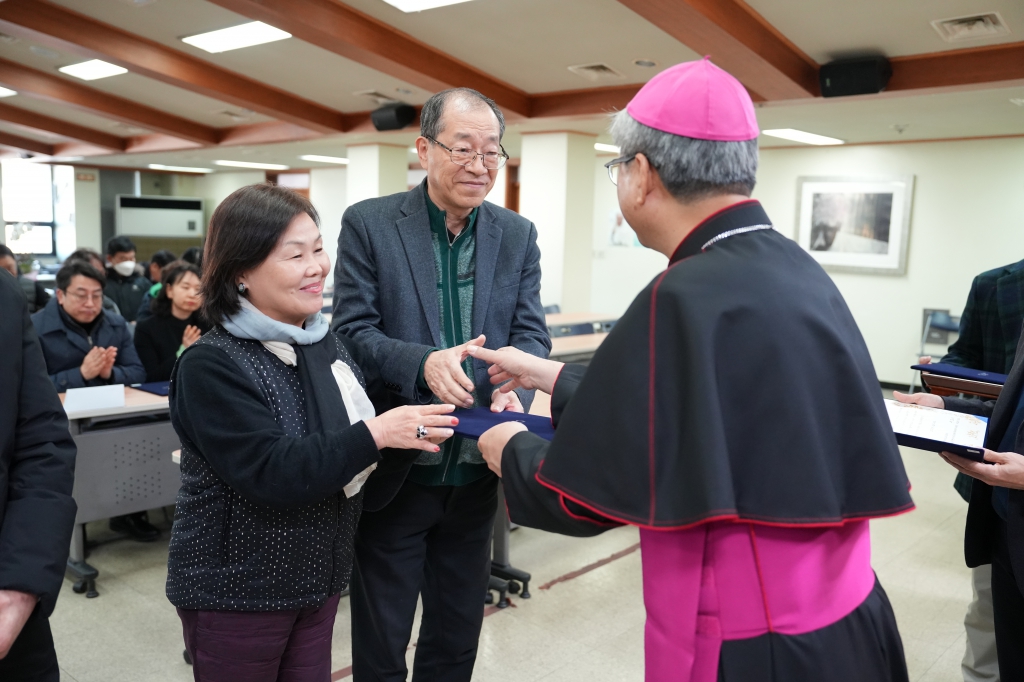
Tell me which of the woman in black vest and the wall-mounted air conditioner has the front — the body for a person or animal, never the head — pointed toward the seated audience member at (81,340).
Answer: the wall-mounted air conditioner

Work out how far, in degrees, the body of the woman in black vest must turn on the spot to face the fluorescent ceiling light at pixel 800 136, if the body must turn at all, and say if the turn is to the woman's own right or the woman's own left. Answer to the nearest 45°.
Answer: approximately 90° to the woman's own left

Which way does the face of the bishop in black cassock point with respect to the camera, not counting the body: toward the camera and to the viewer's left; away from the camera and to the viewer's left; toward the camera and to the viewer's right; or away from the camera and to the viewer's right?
away from the camera and to the viewer's left

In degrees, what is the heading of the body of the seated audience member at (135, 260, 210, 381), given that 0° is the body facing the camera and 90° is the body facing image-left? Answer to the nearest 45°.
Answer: approximately 315°

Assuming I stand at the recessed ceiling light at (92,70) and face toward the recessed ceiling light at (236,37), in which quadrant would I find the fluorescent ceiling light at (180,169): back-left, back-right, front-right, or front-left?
back-left

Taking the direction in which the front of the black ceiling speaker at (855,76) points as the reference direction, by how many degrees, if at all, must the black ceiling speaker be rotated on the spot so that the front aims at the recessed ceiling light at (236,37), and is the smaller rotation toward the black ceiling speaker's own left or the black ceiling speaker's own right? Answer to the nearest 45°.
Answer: approximately 45° to the black ceiling speaker's own right

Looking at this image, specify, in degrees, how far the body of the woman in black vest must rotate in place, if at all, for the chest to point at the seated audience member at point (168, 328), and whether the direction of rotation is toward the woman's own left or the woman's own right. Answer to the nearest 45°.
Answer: approximately 135° to the woman's own left

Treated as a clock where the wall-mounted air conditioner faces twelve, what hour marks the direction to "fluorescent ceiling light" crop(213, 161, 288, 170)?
The fluorescent ceiling light is roughly at 11 o'clock from the wall-mounted air conditioner.

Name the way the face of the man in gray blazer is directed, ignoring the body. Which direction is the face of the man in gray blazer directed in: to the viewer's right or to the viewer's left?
to the viewer's right

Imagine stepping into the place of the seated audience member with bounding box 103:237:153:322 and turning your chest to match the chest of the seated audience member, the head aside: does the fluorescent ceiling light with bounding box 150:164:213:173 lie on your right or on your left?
on your left

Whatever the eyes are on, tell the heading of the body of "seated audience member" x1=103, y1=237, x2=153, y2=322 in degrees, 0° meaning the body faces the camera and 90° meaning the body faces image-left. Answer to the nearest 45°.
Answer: approximately 315°

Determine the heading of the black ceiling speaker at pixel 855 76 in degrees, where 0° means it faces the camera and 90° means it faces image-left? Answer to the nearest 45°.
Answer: approximately 45°

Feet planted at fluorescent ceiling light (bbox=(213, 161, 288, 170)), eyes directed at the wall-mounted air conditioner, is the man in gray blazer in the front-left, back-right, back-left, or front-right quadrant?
back-left
